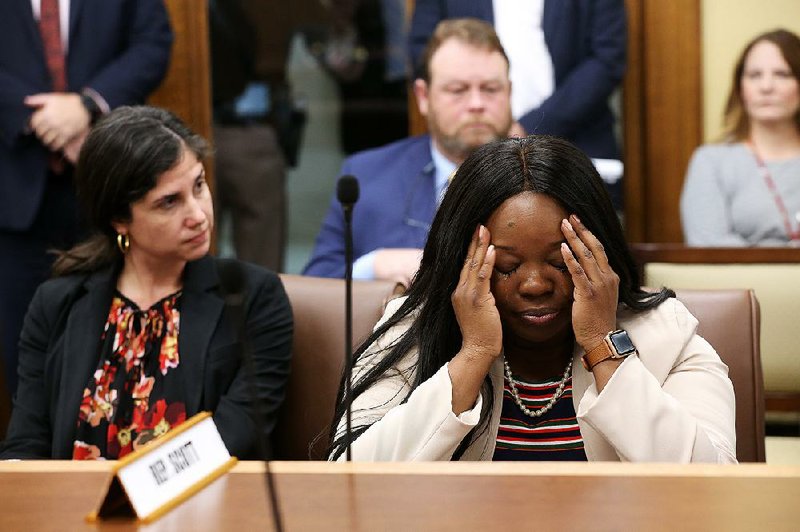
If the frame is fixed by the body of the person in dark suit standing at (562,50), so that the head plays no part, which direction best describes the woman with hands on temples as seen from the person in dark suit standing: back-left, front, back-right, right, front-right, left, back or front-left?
front

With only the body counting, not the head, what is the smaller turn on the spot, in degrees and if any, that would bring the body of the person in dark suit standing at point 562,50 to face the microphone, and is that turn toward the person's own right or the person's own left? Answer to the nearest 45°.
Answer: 0° — they already face it

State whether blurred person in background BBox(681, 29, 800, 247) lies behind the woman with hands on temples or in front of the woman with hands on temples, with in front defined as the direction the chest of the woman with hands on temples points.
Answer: behind

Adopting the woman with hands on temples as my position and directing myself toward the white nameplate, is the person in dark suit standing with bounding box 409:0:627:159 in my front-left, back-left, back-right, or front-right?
back-right

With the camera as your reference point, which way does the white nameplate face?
facing the viewer and to the right of the viewer

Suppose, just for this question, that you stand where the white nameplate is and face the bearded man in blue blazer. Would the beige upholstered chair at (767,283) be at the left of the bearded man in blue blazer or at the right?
right

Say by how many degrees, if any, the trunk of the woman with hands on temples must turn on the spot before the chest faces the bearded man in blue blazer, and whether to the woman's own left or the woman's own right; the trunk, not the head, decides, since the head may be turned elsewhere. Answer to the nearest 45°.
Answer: approximately 180°

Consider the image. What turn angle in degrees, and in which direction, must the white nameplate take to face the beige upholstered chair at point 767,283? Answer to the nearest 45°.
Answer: approximately 90° to its left

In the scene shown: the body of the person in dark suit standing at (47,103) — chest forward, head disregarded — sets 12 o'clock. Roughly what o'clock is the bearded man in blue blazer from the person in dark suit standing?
The bearded man in blue blazer is roughly at 10 o'clock from the person in dark suit standing.

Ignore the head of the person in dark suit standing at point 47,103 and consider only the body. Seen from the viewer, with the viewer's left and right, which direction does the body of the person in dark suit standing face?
facing the viewer

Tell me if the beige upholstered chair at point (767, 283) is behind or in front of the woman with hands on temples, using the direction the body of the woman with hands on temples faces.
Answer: behind

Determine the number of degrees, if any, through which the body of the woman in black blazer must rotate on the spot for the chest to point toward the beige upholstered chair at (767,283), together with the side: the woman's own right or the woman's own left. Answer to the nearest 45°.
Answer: approximately 90° to the woman's own left

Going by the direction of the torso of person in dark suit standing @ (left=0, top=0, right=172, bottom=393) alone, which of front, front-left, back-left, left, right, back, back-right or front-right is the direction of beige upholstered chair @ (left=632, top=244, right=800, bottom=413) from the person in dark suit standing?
front-left

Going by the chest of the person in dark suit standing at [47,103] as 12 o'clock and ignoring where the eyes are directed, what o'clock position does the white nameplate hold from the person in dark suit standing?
The white nameplate is roughly at 12 o'clock from the person in dark suit standing.
